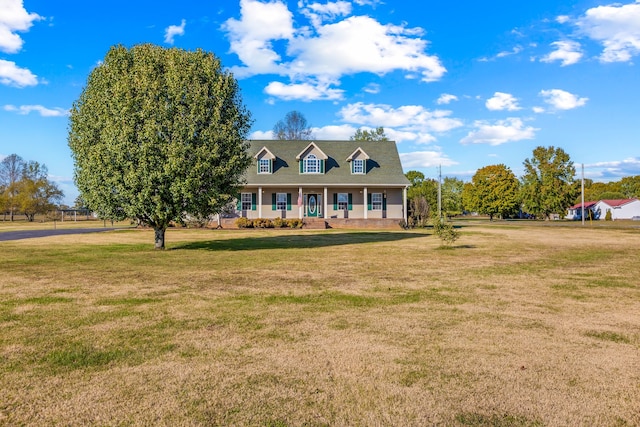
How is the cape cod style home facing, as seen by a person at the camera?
facing the viewer

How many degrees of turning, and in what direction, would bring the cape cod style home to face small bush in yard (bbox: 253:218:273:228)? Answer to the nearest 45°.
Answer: approximately 45° to its right

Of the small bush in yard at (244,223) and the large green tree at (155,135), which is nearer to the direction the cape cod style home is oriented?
the large green tree

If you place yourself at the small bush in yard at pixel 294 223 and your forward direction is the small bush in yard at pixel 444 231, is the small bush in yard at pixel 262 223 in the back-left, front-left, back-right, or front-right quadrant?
back-right

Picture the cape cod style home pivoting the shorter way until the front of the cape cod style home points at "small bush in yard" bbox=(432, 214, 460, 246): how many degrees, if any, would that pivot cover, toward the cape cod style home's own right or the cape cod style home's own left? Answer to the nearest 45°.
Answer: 0° — it already faces it

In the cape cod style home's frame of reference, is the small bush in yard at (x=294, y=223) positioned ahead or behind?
ahead

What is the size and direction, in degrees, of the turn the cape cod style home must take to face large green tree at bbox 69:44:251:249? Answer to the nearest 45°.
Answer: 0° — it already faces it
